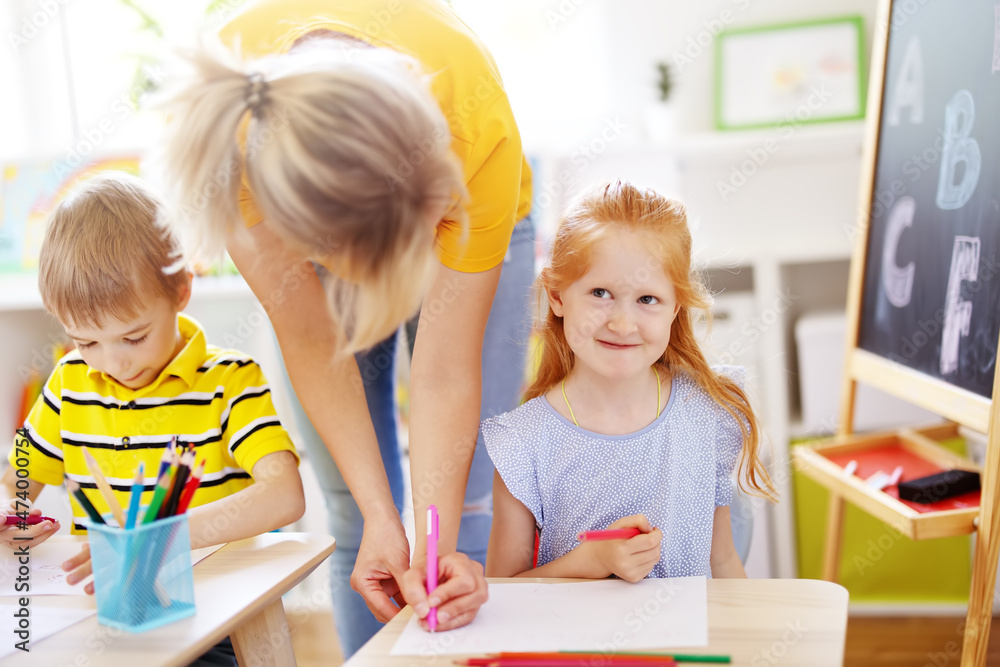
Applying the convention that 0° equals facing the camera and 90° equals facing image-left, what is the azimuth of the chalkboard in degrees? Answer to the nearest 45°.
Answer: approximately 45°

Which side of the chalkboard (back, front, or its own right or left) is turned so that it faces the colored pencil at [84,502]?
front

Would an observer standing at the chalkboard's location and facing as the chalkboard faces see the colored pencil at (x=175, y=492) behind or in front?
in front

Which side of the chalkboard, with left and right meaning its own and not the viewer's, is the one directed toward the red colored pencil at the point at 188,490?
front

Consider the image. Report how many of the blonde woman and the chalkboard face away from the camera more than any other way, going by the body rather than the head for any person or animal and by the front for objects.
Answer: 0

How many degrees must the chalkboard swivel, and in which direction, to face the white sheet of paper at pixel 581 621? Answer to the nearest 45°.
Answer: approximately 45° to its left

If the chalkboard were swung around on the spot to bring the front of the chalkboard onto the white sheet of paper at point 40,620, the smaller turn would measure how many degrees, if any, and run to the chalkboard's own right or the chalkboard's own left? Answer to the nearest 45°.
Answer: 0° — it already faces it

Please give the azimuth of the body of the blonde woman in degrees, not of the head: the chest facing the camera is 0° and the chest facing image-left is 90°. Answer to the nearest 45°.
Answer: approximately 0°

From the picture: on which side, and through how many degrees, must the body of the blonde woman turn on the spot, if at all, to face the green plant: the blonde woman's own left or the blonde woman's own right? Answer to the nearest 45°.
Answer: approximately 135° to the blonde woman's own left
